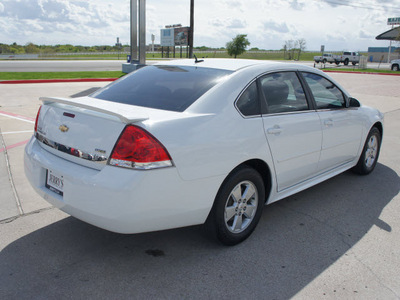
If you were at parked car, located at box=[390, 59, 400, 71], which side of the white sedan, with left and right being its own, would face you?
front

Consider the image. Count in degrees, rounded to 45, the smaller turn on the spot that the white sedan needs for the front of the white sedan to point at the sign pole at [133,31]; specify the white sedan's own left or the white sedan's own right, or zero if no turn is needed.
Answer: approximately 45° to the white sedan's own left

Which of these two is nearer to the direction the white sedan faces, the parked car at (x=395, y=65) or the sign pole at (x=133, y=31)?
the parked car

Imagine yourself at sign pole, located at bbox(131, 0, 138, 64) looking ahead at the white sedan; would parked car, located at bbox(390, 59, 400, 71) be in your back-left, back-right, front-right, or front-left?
back-left

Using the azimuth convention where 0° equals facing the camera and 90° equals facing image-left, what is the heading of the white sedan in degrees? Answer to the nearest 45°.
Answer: approximately 225°
